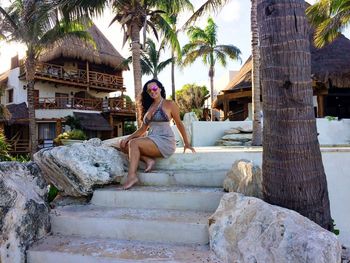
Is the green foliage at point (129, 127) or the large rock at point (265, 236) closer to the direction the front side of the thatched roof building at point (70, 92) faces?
the large rock

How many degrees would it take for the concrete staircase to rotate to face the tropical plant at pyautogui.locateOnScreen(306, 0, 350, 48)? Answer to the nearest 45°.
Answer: approximately 135° to its left

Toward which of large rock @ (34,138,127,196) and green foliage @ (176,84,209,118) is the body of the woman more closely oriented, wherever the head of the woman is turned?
the large rock

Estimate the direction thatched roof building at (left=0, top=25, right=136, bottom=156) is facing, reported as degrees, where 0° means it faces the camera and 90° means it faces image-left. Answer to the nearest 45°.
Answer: approximately 315°

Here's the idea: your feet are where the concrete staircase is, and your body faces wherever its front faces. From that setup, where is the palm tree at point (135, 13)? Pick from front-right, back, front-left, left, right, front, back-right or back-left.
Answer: back

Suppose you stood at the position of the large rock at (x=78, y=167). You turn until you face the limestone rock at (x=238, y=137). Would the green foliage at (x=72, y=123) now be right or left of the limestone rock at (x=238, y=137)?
left

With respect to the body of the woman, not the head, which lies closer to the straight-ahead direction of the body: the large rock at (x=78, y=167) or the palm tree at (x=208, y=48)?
the large rock

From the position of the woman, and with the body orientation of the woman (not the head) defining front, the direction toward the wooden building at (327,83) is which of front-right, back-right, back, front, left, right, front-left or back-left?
back

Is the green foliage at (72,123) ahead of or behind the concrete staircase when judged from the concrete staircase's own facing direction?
behind

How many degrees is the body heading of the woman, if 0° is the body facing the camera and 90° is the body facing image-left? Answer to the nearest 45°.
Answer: approximately 45°

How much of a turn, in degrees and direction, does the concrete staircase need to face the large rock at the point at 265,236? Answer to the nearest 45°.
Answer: approximately 45° to its left

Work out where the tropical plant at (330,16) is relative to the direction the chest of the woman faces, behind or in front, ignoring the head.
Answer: behind

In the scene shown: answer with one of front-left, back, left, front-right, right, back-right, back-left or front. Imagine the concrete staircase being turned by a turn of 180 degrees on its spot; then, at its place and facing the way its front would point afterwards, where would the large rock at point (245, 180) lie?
right

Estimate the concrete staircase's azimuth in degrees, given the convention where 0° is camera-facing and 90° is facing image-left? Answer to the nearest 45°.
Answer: approximately 0°
